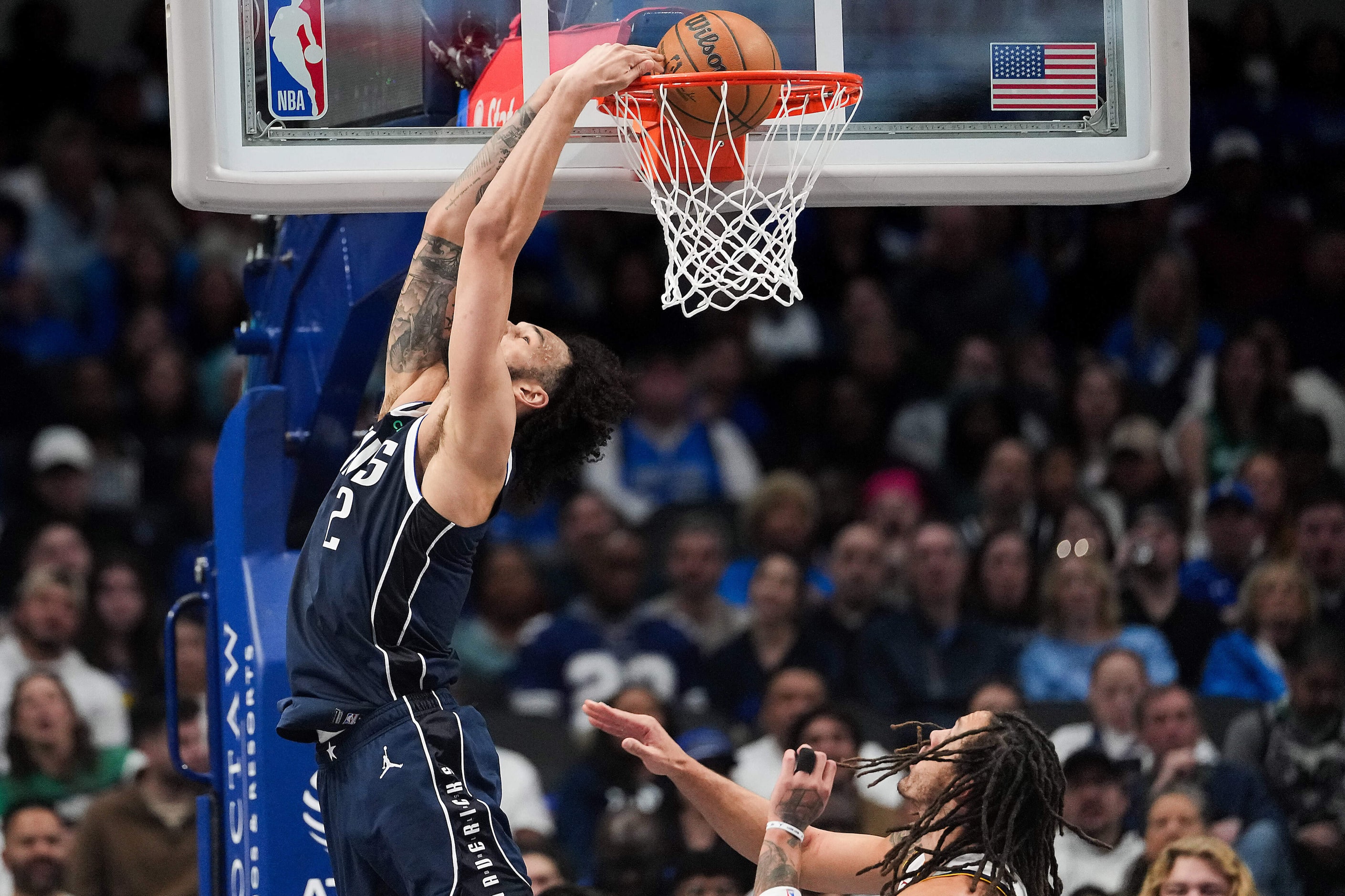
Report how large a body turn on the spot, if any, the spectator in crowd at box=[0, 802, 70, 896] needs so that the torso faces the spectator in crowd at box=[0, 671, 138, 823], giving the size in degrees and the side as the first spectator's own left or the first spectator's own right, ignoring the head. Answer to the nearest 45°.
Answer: approximately 180°

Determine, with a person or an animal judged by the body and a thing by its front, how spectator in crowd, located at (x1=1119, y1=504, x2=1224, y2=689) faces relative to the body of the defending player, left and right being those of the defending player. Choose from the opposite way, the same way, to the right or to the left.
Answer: to the left

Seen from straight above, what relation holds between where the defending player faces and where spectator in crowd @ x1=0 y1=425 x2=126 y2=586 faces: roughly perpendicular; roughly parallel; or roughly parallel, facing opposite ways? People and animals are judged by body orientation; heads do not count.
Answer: roughly perpendicular

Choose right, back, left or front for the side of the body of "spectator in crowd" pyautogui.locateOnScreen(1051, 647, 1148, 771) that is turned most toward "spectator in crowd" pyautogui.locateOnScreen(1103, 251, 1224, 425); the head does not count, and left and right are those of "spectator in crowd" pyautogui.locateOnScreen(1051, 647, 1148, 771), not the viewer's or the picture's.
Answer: back

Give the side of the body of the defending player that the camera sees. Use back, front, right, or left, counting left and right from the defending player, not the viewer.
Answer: left

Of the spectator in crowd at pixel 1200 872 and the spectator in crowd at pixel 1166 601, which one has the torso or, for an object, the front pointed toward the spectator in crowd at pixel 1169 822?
the spectator in crowd at pixel 1166 601

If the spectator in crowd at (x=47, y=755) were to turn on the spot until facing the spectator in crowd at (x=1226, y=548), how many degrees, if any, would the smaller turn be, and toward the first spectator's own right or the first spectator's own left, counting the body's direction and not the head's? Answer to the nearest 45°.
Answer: approximately 90° to the first spectator's own left

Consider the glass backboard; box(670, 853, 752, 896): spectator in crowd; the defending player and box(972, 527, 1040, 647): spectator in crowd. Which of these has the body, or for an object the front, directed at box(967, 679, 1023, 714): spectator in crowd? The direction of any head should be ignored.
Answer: box(972, 527, 1040, 647): spectator in crowd

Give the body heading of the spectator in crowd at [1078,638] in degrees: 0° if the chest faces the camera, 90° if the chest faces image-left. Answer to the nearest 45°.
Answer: approximately 0°
